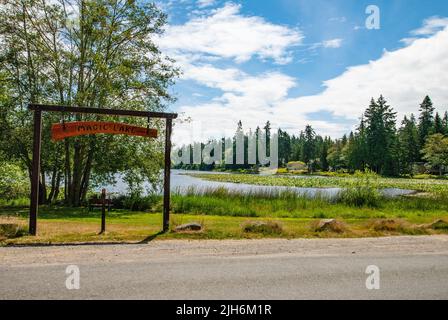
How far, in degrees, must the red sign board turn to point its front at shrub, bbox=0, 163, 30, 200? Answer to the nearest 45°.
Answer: approximately 180°

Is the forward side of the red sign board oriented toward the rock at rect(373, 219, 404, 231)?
no

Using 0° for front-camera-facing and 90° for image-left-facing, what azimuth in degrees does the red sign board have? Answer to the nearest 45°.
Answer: approximately 0°

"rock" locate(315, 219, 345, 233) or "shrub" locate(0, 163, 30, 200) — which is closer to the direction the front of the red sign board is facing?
the rock

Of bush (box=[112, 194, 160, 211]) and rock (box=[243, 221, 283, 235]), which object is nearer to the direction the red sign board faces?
the rock

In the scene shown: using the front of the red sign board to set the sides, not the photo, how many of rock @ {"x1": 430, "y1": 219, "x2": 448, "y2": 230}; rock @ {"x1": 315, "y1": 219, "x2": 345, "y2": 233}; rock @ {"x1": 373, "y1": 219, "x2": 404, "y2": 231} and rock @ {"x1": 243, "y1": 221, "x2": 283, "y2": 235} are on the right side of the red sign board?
0

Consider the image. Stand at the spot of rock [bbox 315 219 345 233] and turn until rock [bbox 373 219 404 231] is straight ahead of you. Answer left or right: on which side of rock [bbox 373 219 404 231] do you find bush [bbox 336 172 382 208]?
left

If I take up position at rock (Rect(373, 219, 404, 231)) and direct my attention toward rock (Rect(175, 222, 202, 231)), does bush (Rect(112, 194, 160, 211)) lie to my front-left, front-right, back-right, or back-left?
front-right

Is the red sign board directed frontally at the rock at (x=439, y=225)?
no

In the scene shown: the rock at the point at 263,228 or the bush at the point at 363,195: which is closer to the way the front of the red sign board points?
the rock

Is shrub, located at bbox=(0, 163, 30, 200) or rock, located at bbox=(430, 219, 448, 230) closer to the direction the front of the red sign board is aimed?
the rock

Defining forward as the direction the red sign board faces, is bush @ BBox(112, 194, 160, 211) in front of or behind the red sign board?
behind

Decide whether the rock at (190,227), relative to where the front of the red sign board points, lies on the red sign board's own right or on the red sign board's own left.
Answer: on the red sign board's own left

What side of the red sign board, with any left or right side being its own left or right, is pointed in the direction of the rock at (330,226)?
left

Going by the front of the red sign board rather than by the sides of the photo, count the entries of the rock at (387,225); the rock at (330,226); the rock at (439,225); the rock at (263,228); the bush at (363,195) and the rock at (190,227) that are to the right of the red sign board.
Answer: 0
